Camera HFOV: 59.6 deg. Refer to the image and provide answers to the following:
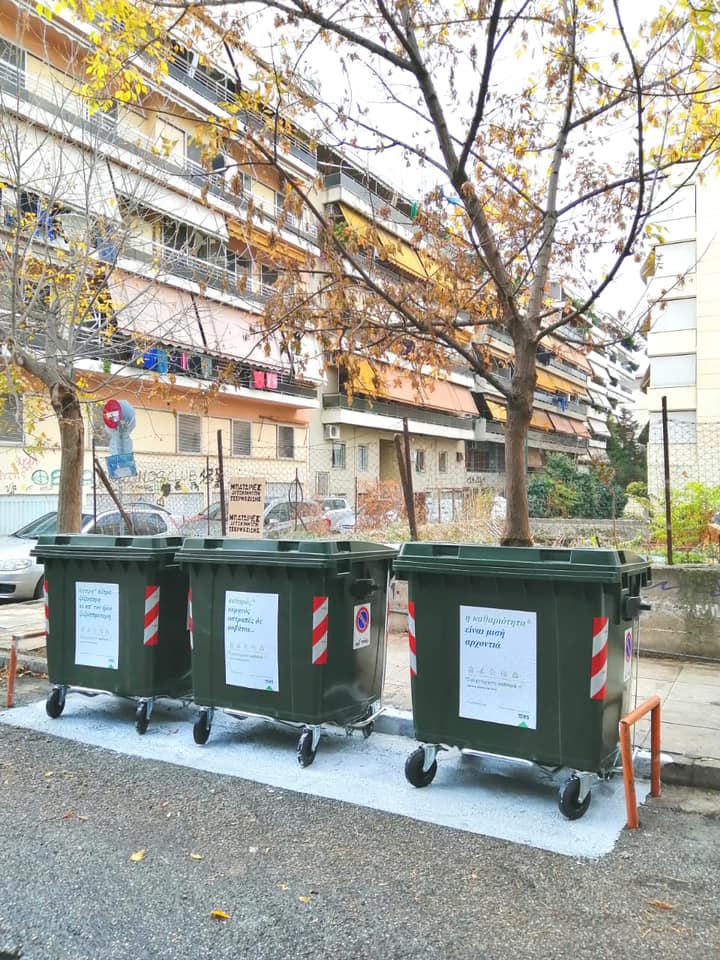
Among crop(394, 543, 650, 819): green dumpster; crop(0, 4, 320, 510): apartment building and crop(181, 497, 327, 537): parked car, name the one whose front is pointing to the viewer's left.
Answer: the parked car

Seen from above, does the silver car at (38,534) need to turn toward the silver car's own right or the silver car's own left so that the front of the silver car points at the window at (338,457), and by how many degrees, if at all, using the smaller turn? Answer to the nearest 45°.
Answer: approximately 180°

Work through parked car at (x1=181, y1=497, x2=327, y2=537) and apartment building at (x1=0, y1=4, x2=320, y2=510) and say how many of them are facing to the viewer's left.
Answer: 1

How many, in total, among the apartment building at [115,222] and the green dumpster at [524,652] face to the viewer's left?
0

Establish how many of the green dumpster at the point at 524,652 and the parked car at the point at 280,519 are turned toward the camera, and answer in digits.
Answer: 1

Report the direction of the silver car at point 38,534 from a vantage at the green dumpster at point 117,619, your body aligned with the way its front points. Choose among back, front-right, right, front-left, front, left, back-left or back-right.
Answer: back-right

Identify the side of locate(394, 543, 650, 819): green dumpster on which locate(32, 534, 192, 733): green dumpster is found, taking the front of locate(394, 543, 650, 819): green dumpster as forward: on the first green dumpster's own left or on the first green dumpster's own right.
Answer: on the first green dumpster's own right

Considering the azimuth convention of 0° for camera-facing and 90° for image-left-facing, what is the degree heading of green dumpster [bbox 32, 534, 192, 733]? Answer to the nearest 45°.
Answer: approximately 45°

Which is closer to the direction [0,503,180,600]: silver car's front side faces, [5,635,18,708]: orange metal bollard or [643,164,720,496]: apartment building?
the orange metal bollard

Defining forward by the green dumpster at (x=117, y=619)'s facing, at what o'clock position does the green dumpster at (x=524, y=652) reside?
the green dumpster at (x=524, y=652) is roughly at 9 o'clock from the green dumpster at (x=117, y=619).
